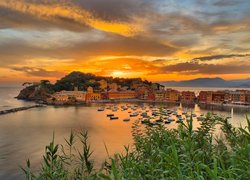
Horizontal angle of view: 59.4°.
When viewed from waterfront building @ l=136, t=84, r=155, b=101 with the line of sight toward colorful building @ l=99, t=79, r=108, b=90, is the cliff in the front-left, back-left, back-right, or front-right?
front-left

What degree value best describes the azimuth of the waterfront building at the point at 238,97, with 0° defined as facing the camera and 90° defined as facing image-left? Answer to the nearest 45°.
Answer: approximately 45°

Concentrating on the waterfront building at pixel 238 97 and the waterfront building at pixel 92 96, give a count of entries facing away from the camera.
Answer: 0

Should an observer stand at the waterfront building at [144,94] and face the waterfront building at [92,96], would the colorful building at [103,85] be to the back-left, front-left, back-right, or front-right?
front-right

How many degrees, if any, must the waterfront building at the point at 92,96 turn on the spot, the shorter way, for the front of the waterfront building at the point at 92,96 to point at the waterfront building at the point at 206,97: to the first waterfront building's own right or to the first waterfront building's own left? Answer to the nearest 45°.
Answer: approximately 90° to the first waterfront building's own left

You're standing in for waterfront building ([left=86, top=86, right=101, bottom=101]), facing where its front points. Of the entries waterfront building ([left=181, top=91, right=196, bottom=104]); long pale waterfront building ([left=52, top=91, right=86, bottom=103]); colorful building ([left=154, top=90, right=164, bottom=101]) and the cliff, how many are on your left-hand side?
2

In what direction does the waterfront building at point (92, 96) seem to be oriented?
toward the camera

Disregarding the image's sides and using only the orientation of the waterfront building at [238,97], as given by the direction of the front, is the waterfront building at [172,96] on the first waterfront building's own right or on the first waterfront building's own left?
on the first waterfront building's own right

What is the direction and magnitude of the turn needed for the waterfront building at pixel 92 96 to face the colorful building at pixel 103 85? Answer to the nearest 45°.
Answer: approximately 180°

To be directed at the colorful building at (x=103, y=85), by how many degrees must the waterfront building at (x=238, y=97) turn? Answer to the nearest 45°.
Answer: approximately 45° to its right

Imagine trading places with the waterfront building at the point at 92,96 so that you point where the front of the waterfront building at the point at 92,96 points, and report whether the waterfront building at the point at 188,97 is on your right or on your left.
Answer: on your left

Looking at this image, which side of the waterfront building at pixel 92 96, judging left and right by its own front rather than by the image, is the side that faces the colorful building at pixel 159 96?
left

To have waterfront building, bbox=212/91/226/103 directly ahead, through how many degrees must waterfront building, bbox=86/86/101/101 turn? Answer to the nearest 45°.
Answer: approximately 90° to its left

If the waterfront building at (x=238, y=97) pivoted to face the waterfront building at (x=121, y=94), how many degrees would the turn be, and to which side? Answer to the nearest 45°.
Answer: approximately 45° to its right
